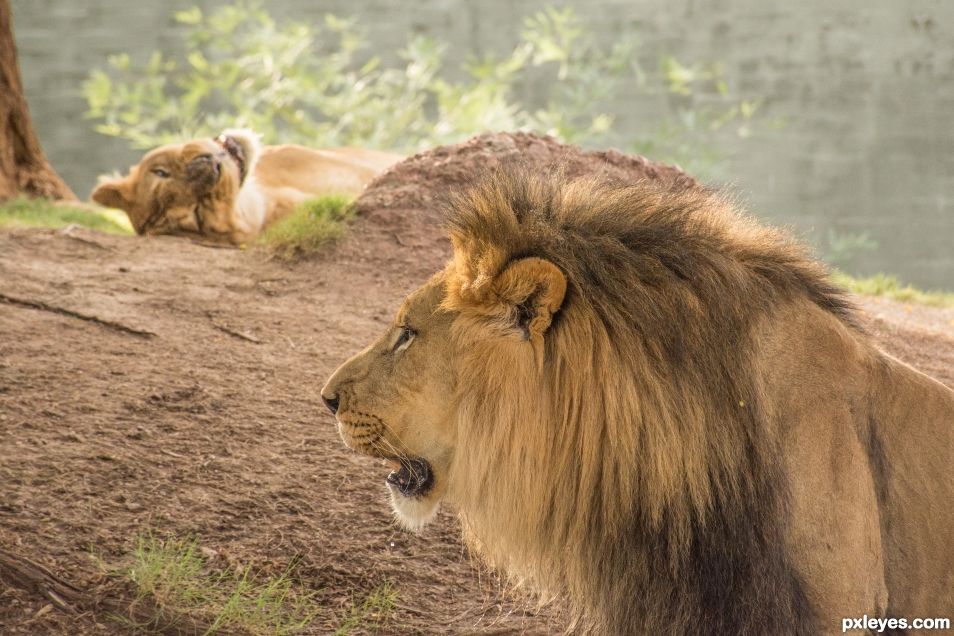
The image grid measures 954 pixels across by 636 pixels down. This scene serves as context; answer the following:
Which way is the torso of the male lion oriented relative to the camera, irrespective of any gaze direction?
to the viewer's left
